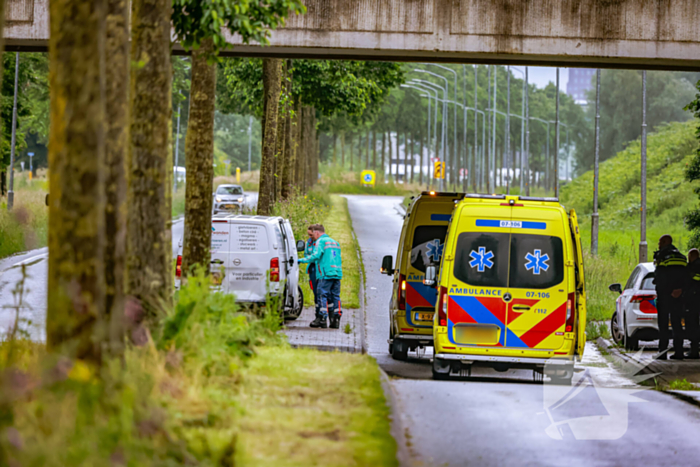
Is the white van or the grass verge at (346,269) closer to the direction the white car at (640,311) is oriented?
the grass verge

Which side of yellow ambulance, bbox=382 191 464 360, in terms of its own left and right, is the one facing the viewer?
back

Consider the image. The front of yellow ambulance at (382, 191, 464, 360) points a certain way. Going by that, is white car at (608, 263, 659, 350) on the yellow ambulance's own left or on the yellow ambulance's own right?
on the yellow ambulance's own right

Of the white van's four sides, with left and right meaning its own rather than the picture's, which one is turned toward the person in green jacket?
right

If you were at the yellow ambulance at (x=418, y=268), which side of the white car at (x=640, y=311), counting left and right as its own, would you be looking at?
left

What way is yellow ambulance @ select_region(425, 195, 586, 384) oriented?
away from the camera

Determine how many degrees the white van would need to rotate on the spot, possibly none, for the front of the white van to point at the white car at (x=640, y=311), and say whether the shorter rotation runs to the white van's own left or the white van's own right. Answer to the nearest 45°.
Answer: approximately 90° to the white van's own right

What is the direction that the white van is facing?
away from the camera

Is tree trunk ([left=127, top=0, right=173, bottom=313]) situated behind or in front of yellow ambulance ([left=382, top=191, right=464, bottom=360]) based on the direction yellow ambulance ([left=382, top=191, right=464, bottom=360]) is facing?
behind
